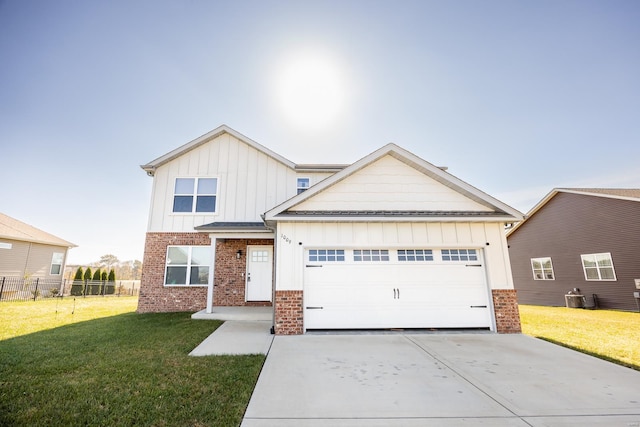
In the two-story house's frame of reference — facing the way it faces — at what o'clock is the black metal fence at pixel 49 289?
The black metal fence is roughly at 4 o'clock from the two-story house.

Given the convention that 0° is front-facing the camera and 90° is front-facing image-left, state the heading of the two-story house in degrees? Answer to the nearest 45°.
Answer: approximately 0°

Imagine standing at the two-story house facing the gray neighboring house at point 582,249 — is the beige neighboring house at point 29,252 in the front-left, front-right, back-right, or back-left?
back-left

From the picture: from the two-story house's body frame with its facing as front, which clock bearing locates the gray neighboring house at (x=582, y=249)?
The gray neighboring house is roughly at 8 o'clock from the two-story house.

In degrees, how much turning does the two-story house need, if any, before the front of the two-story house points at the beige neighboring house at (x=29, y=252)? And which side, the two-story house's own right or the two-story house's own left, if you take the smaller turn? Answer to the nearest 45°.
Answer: approximately 135° to the two-story house's own right
